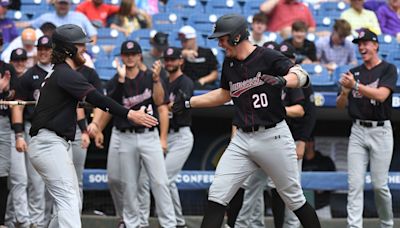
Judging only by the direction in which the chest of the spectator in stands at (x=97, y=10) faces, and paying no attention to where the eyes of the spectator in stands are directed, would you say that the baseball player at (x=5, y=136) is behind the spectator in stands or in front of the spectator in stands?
in front

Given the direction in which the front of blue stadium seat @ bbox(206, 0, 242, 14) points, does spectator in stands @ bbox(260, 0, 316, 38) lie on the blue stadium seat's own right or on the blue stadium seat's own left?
on the blue stadium seat's own left

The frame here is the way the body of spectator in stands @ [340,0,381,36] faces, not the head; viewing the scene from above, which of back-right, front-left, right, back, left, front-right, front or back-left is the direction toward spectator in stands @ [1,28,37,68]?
front-right

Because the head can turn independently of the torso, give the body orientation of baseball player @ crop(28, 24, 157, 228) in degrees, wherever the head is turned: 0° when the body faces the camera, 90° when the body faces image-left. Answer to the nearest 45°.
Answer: approximately 270°

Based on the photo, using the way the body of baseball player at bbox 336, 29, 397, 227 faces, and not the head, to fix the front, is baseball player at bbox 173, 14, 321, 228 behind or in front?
in front
